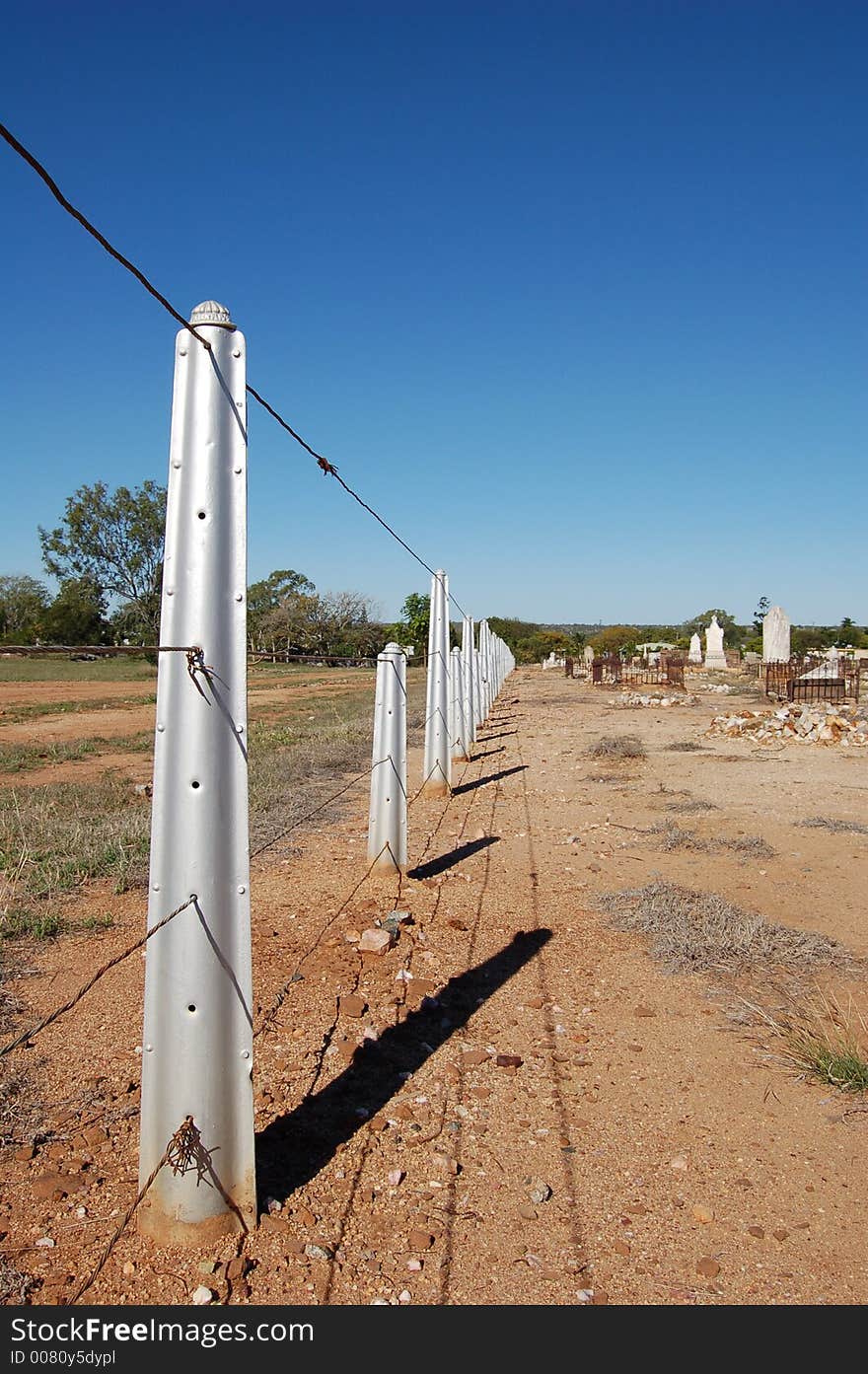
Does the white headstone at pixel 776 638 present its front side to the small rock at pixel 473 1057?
yes

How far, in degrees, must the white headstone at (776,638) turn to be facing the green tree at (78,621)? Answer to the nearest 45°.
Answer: approximately 90° to its right

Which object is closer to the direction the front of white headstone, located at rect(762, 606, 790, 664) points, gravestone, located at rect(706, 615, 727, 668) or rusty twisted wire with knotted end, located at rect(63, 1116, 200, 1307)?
the rusty twisted wire with knotted end

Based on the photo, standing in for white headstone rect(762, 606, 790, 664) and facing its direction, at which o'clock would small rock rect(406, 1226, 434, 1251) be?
The small rock is roughly at 12 o'clock from the white headstone.

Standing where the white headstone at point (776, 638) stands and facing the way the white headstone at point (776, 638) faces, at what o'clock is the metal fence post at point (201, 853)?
The metal fence post is roughly at 12 o'clock from the white headstone.

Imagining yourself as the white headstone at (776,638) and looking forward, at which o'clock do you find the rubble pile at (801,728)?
The rubble pile is roughly at 12 o'clock from the white headstone.

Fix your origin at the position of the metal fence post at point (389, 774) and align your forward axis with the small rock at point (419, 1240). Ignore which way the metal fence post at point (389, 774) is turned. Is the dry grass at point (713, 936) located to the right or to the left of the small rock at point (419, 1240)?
left

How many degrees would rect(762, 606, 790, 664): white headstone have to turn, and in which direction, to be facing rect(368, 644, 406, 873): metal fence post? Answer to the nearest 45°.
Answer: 0° — it already faces it

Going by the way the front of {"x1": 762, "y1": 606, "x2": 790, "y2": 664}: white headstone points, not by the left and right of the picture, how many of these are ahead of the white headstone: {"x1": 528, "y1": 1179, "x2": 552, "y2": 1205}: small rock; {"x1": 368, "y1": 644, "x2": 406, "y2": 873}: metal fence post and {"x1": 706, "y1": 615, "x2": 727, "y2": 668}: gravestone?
2

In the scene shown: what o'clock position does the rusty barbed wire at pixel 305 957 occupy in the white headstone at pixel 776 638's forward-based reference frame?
The rusty barbed wire is roughly at 12 o'clock from the white headstone.

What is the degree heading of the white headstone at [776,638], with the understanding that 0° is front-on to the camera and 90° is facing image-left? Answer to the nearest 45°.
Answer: approximately 0°

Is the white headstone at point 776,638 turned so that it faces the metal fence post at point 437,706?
yes
